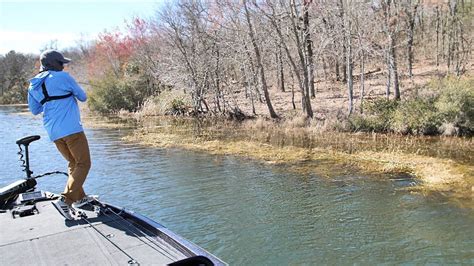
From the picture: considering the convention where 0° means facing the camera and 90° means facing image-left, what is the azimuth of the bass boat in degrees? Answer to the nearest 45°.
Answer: approximately 135°

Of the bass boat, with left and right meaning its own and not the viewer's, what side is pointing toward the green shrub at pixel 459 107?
right

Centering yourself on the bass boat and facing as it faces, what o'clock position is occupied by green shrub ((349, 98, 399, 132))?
The green shrub is roughly at 3 o'clock from the bass boat.

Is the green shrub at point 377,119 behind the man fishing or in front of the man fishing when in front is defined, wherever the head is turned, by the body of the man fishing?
in front
